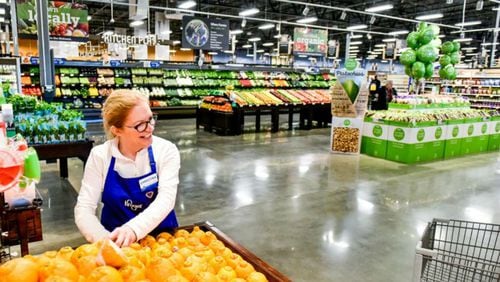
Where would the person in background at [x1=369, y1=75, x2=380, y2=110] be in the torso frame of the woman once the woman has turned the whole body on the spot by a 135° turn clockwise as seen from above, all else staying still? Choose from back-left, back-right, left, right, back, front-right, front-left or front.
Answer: right

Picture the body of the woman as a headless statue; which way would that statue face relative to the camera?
toward the camera

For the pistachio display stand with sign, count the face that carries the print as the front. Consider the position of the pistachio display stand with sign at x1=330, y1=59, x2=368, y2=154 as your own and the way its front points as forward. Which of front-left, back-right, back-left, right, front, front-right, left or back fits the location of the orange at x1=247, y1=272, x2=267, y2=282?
front

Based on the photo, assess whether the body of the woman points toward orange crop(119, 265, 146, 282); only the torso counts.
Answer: yes

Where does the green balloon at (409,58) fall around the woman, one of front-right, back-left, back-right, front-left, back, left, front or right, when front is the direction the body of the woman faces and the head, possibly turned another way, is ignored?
back-left

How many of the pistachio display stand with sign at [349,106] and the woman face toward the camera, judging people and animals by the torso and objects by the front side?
2

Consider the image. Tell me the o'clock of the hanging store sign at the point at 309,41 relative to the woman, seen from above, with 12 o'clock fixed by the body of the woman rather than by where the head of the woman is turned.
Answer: The hanging store sign is roughly at 7 o'clock from the woman.

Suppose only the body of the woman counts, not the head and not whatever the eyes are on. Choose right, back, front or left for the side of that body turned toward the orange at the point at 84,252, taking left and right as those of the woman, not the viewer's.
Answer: front

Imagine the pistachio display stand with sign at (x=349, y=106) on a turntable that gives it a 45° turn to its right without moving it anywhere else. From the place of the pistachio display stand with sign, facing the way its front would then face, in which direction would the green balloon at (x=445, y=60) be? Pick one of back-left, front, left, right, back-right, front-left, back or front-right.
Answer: back

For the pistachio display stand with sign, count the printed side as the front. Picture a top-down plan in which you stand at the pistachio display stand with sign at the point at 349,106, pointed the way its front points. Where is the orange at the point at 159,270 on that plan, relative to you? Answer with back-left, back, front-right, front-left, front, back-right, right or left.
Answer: front

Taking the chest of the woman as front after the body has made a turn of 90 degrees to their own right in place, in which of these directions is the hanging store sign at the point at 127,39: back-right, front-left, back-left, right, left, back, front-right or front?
right

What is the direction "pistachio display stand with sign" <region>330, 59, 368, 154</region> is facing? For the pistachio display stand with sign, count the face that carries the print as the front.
toward the camera

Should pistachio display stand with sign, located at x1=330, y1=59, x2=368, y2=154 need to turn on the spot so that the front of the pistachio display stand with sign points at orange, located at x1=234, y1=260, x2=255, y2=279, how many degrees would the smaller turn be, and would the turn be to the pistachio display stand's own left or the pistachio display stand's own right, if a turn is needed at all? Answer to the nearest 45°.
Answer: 0° — it already faces it

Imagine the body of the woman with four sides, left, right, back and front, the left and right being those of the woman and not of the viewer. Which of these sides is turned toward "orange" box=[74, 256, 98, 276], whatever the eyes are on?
front

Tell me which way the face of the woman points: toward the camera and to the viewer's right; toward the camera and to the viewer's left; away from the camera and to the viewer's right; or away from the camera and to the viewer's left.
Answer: toward the camera and to the viewer's right
